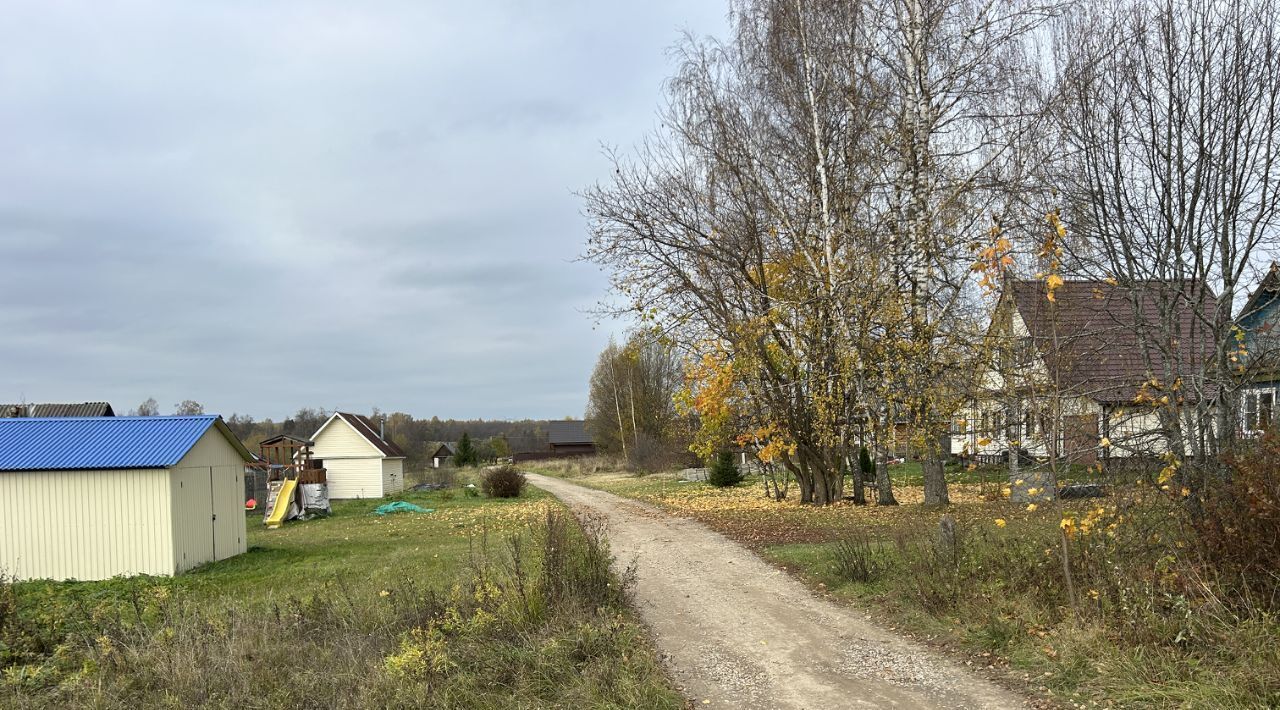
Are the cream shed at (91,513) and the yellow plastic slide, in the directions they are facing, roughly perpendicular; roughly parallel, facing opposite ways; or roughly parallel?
roughly perpendicular

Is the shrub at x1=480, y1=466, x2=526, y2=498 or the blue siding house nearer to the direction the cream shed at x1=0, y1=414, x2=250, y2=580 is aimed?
the blue siding house

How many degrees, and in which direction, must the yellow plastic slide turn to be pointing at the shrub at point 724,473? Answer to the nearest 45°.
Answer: approximately 135° to its left

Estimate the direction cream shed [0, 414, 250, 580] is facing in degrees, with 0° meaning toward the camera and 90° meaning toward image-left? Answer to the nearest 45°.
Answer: approximately 315°

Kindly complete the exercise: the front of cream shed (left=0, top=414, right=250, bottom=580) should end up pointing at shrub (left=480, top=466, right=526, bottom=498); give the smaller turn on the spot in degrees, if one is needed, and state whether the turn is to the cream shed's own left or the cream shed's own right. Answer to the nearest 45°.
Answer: approximately 90° to the cream shed's own left

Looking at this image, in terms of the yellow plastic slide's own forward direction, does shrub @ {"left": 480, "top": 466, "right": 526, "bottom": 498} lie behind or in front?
behind

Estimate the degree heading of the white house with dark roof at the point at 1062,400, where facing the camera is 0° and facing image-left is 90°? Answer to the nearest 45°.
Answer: approximately 45°

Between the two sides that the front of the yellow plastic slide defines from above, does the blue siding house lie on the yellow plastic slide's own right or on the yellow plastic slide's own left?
on the yellow plastic slide's own left

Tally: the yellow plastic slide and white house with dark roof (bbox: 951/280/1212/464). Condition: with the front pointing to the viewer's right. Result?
0
